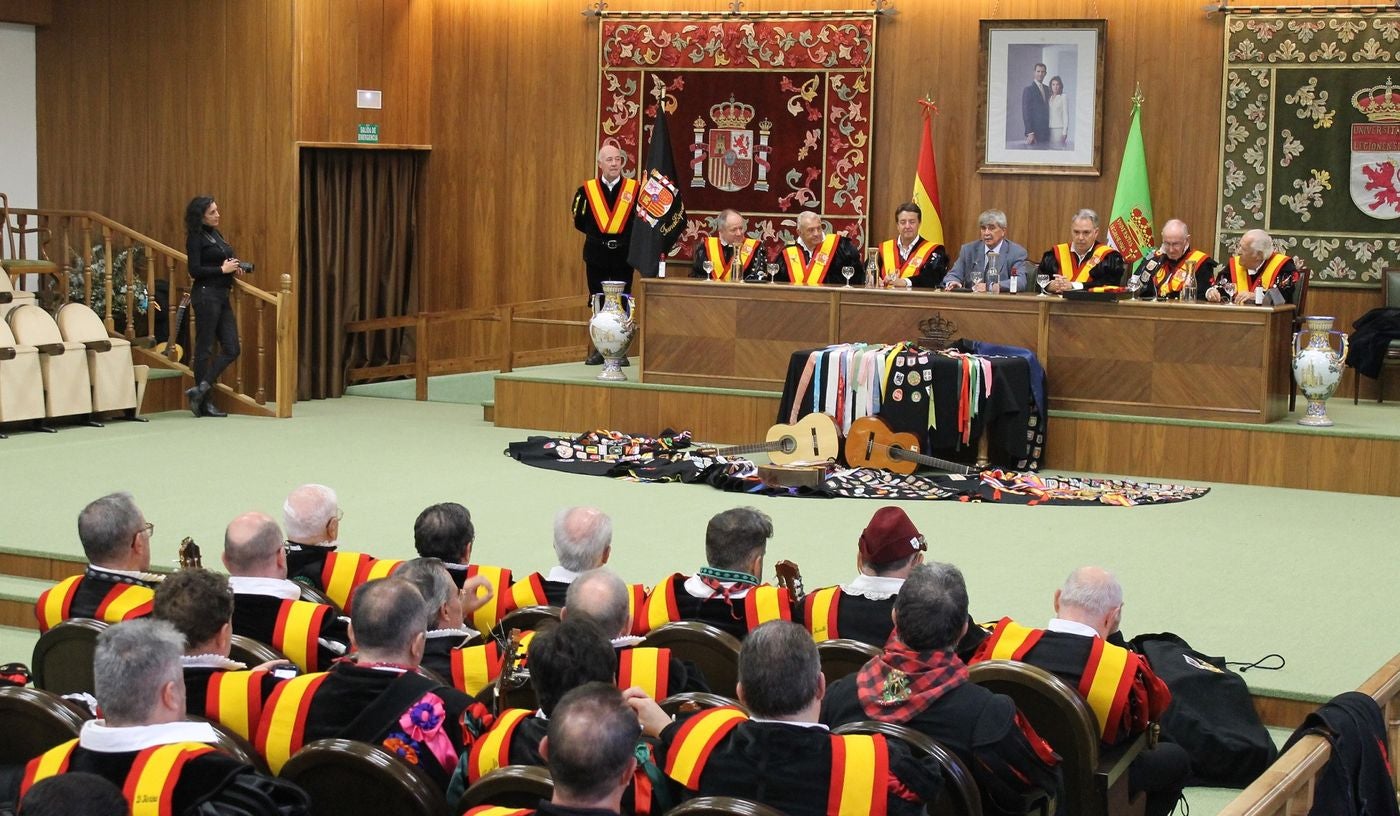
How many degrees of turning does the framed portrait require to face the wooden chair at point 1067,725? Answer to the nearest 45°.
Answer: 0° — it already faces it

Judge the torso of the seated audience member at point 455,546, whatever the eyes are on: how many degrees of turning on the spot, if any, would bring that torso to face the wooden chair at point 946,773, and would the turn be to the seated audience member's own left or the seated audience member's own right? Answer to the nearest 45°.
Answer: approximately 90° to the seated audience member's own right

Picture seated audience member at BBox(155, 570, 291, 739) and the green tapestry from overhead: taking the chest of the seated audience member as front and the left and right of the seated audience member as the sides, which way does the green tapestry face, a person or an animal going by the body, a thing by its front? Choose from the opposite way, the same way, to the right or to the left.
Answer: the opposite way

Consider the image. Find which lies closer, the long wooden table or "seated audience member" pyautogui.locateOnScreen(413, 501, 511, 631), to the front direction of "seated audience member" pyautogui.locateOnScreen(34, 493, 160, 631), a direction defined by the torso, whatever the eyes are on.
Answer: the long wooden table

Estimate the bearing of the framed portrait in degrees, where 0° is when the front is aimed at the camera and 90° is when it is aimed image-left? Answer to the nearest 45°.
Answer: approximately 0°

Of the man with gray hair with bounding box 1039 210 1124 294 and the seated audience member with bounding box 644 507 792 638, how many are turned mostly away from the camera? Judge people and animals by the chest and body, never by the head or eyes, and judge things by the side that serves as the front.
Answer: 1

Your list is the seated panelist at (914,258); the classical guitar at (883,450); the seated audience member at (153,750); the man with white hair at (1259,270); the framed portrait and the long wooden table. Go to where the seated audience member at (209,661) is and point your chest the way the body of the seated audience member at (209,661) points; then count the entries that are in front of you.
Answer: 5

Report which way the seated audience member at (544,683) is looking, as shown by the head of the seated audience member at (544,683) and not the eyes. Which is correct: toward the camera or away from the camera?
away from the camera

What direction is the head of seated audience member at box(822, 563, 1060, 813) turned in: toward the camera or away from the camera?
away from the camera

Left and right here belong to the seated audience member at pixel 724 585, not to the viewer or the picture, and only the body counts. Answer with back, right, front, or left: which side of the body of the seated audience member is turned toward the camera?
back

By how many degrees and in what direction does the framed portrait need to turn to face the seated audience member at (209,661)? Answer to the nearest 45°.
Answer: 0° — it already faces them

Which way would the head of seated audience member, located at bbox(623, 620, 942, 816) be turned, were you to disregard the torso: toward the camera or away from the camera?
away from the camera

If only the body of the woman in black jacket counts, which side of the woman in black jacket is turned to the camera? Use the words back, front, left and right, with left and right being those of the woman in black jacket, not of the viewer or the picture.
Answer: right

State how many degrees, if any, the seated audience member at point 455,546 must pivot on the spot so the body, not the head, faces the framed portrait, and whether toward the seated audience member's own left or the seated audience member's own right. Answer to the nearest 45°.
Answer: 0° — they already face it

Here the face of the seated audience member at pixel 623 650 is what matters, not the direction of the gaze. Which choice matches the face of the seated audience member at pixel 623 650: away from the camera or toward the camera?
away from the camera
